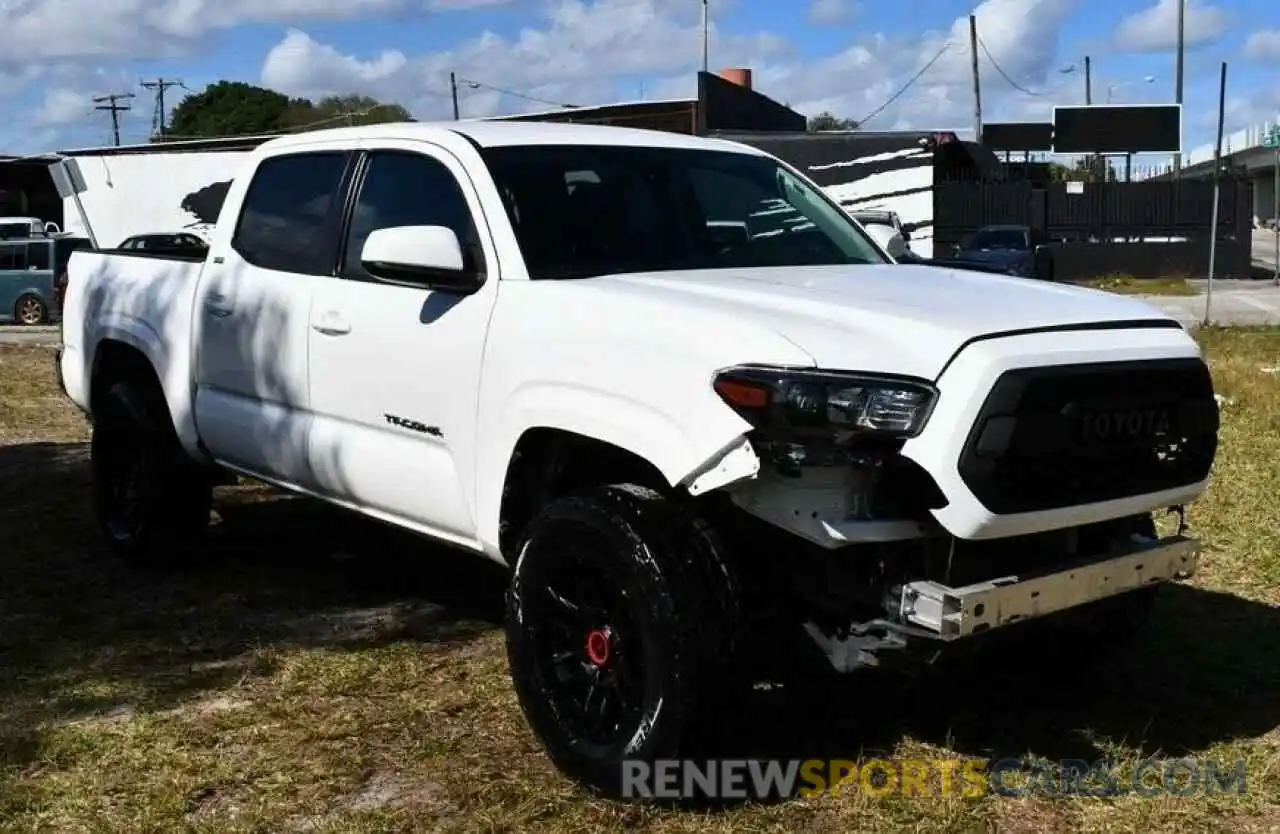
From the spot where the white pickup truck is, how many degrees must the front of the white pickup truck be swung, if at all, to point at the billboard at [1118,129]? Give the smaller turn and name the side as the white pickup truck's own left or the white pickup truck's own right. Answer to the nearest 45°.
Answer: approximately 135° to the white pickup truck's own left

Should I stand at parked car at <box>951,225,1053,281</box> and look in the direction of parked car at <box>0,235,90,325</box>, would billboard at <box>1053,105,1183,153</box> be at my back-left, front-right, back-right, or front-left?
back-right

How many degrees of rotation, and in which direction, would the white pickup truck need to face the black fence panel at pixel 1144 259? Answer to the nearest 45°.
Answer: approximately 135° to its left

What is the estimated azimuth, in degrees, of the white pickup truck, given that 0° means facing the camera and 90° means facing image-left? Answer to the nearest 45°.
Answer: approximately 315°

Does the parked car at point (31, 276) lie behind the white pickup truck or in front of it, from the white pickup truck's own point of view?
behind

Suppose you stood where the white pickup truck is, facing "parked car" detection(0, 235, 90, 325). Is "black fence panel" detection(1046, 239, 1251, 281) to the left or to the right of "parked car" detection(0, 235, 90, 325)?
right

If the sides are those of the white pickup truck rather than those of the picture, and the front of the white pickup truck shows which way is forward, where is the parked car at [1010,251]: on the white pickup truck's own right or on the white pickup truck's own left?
on the white pickup truck's own left

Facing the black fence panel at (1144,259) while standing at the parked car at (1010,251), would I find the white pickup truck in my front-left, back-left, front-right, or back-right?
back-right
